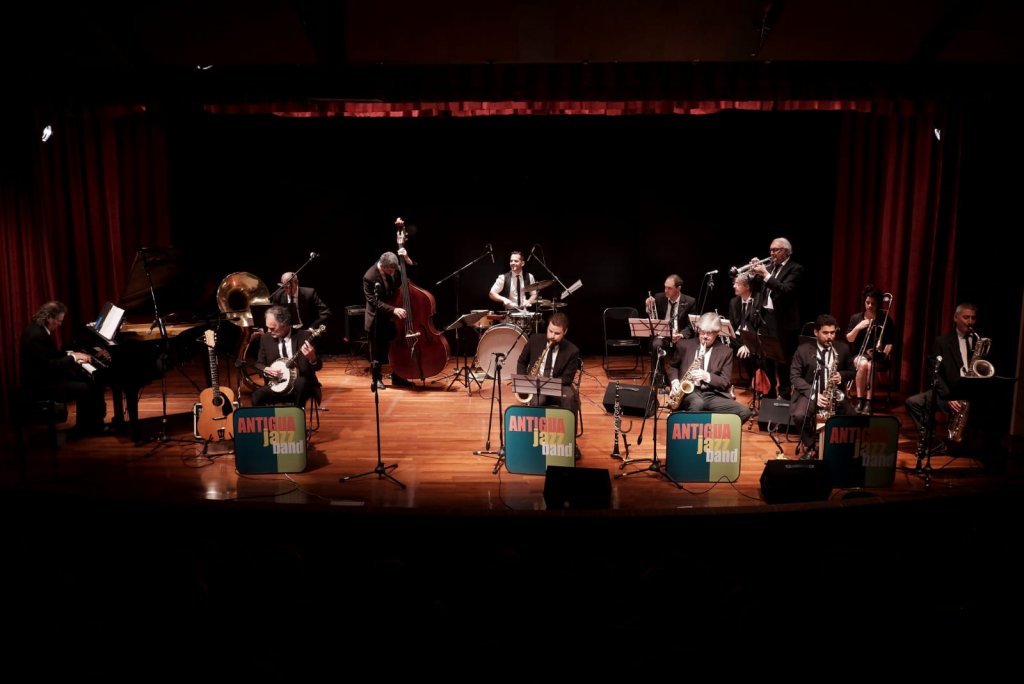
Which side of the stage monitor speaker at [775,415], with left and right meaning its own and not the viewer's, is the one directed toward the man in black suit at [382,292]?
left

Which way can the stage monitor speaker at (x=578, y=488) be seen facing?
away from the camera

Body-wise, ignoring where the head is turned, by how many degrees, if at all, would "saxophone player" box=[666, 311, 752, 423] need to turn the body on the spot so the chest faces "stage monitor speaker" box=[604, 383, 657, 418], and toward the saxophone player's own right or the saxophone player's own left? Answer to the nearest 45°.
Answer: approximately 135° to the saxophone player's own right

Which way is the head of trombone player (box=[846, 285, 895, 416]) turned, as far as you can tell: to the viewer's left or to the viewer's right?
to the viewer's left

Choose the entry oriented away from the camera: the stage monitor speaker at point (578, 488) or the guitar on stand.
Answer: the stage monitor speaker

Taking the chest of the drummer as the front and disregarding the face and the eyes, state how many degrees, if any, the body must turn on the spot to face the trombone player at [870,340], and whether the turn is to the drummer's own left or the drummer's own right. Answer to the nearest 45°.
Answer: approximately 45° to the drummer's own left

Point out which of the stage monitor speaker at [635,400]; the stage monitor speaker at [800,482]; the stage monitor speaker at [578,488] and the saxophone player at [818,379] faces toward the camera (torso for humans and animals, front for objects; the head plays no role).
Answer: the saxophone player

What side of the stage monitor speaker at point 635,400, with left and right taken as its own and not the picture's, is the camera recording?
back

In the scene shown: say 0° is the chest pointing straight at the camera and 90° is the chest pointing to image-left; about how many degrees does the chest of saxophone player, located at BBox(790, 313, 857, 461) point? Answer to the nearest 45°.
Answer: approximately 0°

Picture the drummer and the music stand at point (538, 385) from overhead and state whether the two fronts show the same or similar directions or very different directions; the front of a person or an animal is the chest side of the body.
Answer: very different directions

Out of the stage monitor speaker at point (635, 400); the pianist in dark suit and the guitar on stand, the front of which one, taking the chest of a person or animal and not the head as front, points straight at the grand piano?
the pianist in dark suit

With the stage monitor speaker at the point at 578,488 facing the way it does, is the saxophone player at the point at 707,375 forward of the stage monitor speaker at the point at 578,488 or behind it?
forward

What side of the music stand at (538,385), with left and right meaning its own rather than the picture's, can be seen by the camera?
back
